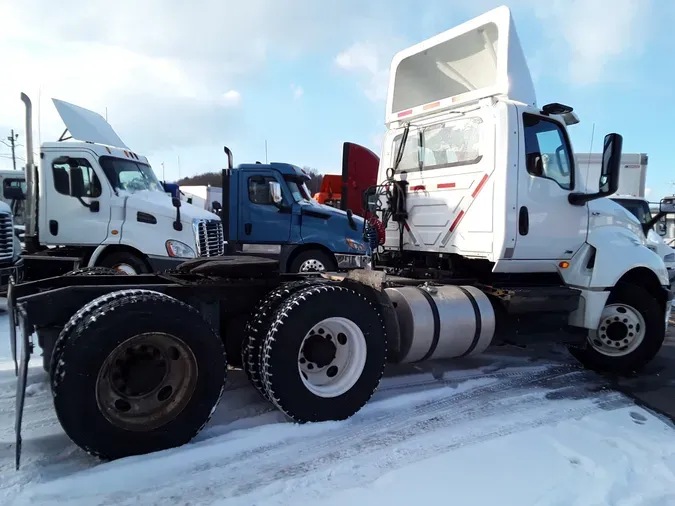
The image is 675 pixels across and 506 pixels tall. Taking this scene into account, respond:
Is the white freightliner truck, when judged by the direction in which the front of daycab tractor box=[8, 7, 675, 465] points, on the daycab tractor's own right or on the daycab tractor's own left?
on the daycab tractor's own left

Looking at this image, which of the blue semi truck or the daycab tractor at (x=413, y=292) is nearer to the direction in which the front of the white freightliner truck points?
the daycab tractor

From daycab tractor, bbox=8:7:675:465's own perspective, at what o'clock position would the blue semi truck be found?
The blue semi truck is roughly at 10 o'clock from the daycab tractor.

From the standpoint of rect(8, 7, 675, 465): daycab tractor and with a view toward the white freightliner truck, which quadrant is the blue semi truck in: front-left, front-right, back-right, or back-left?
front-right

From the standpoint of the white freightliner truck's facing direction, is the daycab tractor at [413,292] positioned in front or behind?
in front

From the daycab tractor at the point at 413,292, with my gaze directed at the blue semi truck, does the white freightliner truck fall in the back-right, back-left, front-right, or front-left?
front-left

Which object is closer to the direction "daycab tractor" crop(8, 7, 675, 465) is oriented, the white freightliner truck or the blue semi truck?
the blue semi truck

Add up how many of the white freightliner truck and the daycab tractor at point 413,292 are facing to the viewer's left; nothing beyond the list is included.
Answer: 0

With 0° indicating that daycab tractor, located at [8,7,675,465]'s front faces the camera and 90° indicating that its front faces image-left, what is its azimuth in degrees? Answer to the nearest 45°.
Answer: approximately 225°

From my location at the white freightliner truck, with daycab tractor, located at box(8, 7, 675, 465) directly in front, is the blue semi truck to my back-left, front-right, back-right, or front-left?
front-left

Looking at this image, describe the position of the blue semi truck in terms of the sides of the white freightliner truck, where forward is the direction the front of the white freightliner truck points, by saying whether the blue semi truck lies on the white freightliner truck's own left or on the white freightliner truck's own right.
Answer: on the white freightliner truck's own left
